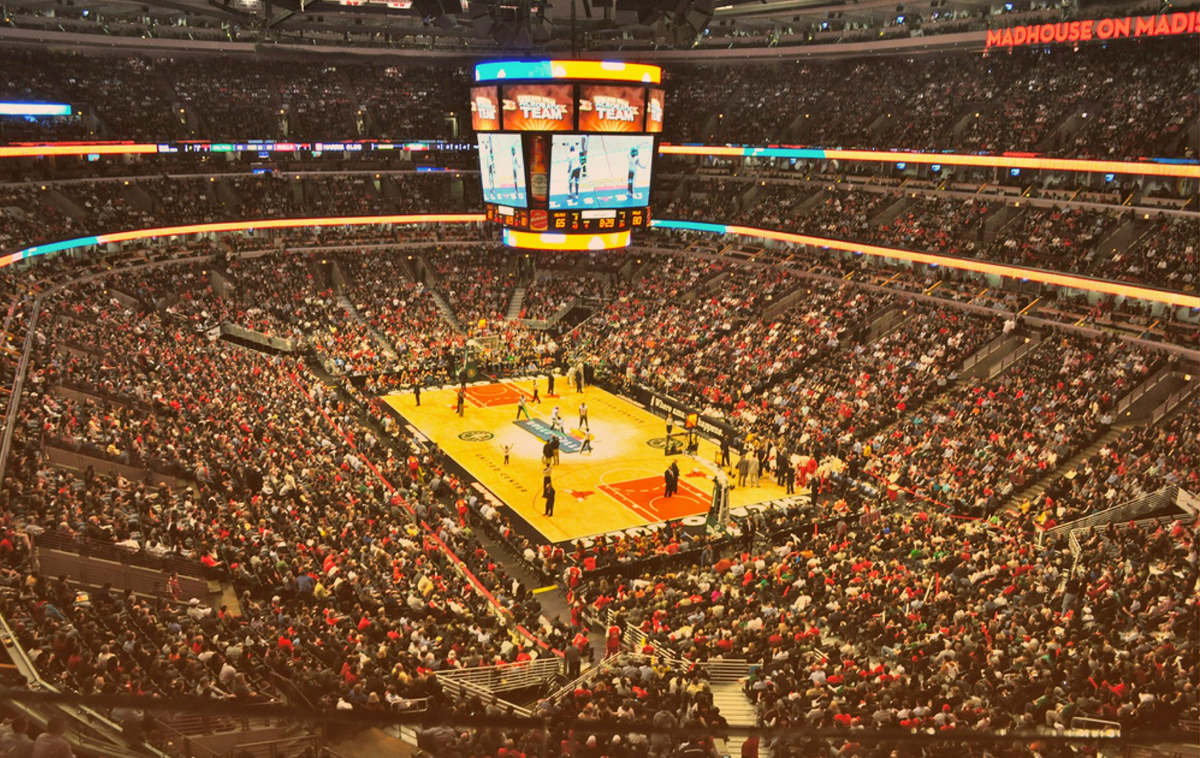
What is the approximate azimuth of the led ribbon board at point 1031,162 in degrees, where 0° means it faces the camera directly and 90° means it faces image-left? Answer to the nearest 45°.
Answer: approximately 45°

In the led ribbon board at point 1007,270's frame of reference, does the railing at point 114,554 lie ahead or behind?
ahead

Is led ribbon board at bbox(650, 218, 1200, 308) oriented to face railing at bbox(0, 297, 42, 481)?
yes

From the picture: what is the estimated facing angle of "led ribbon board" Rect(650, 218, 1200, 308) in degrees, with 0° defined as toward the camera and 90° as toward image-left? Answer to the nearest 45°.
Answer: approximately 45°

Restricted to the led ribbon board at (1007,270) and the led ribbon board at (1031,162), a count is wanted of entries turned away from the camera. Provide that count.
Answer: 0

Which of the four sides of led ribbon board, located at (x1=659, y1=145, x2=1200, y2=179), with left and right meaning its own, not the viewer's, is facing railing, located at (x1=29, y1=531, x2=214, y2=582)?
front

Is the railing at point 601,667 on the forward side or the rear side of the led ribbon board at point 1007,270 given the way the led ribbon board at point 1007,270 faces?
on the forward side
